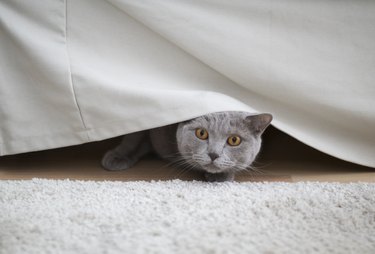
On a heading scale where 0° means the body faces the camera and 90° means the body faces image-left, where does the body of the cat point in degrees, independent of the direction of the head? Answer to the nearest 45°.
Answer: approximately 315°
